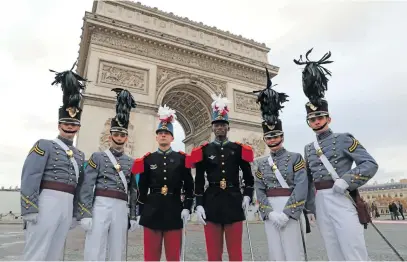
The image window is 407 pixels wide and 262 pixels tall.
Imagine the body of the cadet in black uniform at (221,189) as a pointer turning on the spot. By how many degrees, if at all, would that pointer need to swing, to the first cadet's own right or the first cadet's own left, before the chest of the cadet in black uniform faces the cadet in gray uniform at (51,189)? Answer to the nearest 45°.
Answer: approximately 90° to the first cadet's own right

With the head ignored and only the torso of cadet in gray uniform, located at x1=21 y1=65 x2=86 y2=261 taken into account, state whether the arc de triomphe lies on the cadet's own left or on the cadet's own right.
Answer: on the cadet's own left

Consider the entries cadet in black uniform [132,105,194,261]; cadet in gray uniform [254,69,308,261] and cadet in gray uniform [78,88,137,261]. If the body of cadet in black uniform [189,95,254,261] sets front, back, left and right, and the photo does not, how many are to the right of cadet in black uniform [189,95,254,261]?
2

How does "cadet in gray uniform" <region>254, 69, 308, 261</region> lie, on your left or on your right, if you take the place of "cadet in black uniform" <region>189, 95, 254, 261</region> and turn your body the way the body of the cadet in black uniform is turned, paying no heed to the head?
on your left

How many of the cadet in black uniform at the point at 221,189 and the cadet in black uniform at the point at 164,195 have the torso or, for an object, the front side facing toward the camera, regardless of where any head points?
2

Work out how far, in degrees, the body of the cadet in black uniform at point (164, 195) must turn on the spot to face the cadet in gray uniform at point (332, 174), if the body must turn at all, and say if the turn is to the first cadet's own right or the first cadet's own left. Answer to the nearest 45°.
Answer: approximately 45° to the first cadet's own left

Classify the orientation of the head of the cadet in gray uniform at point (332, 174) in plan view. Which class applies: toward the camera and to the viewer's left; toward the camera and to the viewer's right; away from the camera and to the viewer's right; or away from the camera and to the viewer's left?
toward the camera and to the viewer's left

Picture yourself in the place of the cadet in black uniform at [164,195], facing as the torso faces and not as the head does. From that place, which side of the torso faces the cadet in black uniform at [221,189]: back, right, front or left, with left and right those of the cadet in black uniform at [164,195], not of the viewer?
left

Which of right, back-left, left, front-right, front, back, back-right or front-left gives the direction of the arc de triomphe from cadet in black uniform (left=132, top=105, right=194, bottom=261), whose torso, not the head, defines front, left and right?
back
